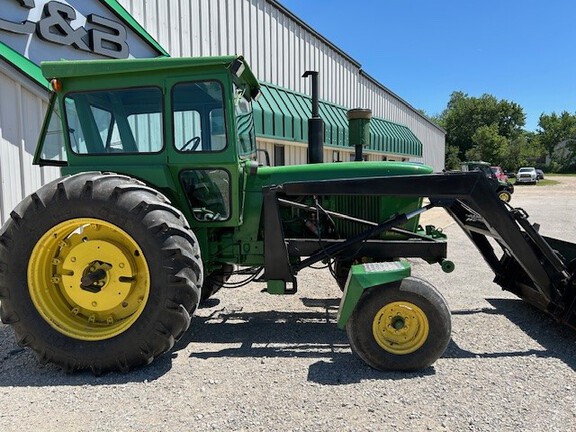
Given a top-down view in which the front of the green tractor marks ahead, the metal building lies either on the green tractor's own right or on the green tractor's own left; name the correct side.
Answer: on the green tractor's own left

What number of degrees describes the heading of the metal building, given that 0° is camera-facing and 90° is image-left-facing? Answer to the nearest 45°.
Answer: approximately 315°

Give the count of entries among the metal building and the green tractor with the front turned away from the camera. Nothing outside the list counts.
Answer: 0

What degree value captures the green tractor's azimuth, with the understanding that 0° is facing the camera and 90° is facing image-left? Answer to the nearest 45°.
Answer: approximately 270°
